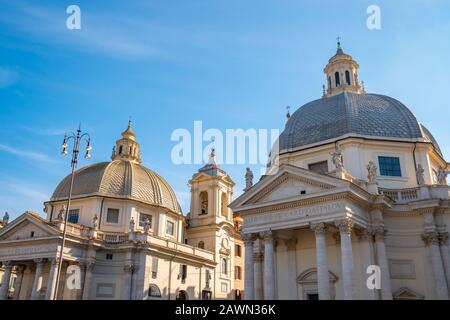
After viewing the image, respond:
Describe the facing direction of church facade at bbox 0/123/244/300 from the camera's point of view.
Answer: facing the viewer and to the left of the viewer
